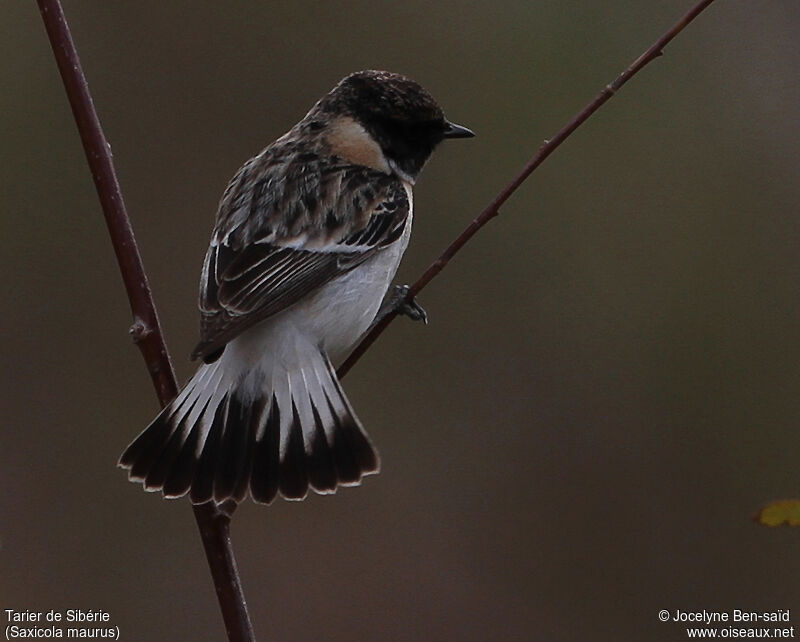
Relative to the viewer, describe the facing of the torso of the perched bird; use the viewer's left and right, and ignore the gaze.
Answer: facing away from the viewer and to the right of the viewer

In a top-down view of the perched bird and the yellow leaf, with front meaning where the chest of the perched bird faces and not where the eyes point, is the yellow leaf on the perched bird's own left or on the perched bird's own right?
on the perched bird's own right
